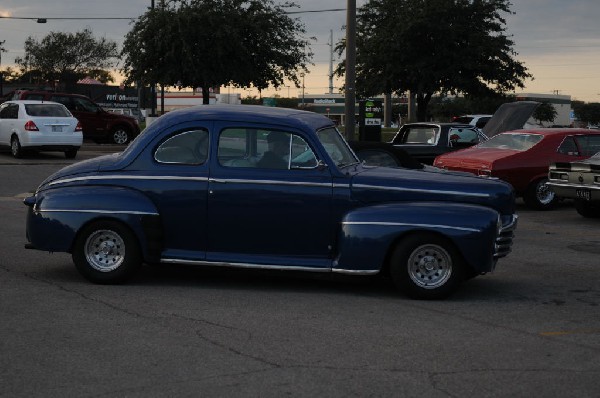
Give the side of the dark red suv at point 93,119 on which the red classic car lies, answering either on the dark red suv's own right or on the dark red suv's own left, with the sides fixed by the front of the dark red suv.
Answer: on the dark red suv's own right

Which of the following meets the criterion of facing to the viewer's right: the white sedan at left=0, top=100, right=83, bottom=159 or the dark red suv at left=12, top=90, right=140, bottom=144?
the dark red suv

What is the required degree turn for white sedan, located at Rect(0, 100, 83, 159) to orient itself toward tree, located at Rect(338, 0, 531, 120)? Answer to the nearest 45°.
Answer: approximately 90° to its right

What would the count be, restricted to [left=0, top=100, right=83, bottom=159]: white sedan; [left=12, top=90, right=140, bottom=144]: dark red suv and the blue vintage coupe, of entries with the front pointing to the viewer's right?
2

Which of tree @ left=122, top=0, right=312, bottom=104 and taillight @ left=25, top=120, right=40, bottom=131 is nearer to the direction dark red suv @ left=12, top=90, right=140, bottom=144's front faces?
the tree

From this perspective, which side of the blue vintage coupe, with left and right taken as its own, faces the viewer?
right

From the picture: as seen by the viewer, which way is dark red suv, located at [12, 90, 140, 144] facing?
to the viewer's right

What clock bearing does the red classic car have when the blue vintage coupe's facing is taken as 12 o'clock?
The red classic car is roughly at 10 o'clock from the blue vintage coupe.

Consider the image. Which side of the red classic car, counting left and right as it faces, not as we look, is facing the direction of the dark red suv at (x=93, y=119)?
left

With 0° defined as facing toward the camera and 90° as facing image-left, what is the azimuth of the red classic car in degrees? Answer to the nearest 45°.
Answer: approximately 225°
